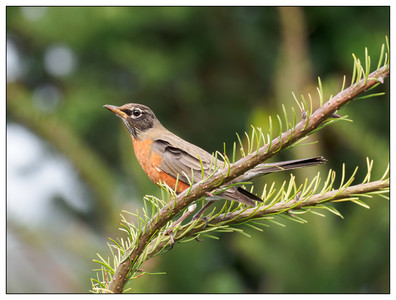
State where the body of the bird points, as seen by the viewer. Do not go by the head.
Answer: to the viewer's left
